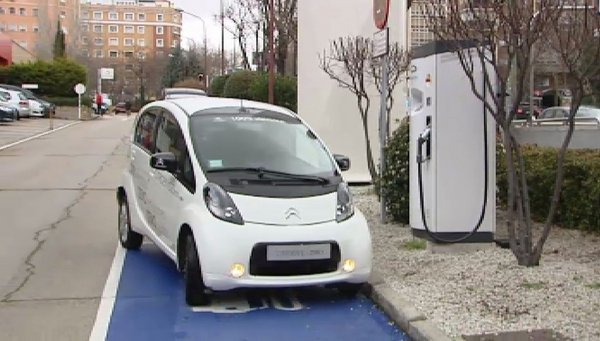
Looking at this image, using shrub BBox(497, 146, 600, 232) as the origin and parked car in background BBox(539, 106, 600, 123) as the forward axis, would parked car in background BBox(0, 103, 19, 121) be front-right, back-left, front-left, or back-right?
front-left

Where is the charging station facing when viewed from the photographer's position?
facing the viewer and to the left of the viewer

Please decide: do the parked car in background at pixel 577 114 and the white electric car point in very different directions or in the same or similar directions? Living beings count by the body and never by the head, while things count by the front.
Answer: very different directions

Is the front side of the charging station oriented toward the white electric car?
yes

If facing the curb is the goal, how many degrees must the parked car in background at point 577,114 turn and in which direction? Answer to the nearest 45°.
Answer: approximately 90° to its left

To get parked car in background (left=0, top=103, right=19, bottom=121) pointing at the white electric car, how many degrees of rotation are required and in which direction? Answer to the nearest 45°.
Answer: approximately 45° to its right

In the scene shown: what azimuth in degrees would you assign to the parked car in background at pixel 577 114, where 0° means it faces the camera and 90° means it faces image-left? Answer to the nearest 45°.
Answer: approximately 90°

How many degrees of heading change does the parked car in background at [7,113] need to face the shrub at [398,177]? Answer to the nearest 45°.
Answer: approximately 45° to its right

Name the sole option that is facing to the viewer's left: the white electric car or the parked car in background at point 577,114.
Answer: the parked car in background

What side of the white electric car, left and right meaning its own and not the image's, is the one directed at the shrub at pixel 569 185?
left

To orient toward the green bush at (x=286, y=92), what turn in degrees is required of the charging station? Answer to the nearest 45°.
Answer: approximately 135° to its right

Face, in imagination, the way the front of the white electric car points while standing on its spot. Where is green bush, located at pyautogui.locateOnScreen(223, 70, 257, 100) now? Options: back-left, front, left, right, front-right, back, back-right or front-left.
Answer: back-left
